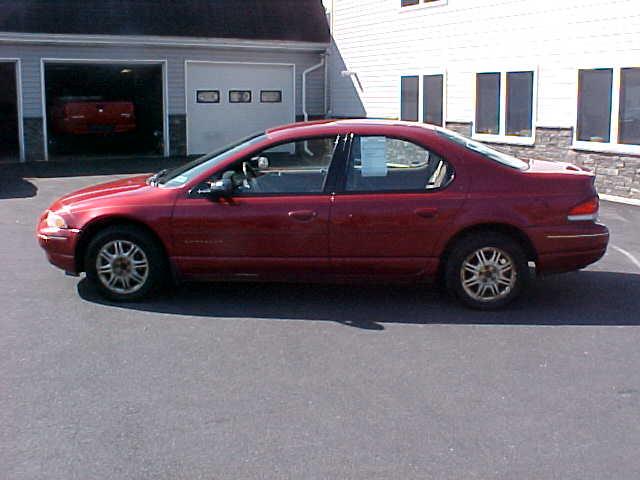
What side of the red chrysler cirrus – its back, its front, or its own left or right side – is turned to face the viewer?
left

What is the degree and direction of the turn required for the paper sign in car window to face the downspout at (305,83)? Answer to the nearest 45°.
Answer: approximately 180°

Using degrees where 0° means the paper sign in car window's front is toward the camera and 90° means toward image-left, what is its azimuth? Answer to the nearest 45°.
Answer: approximately 0°

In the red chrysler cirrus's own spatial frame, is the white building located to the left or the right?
on its right

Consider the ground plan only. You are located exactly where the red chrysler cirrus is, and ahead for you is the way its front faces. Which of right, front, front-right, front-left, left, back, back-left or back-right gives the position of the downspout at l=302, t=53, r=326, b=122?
right

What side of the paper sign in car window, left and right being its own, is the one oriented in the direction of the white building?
back
